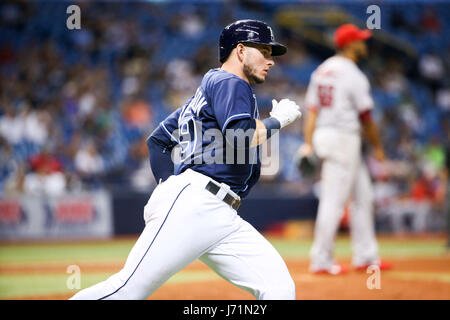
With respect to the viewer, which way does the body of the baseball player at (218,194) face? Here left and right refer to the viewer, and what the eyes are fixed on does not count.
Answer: facing to the right of the viewer

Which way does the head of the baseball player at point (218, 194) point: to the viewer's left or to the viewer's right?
to the viewer's right
